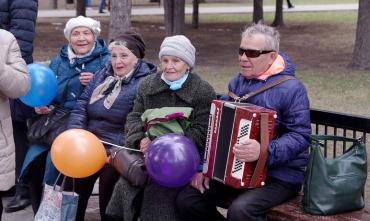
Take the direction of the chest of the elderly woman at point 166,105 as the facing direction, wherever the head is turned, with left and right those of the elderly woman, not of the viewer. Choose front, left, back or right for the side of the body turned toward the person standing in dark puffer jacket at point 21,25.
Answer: right

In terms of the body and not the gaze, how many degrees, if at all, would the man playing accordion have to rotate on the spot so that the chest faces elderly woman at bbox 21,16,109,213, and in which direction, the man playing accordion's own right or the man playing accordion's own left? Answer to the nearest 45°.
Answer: approximately 90° to the man playing accordion's own right

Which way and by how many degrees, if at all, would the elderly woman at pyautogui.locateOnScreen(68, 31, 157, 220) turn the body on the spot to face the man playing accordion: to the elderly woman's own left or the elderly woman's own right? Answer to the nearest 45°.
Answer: approximately 90° to the elderly woman's own left

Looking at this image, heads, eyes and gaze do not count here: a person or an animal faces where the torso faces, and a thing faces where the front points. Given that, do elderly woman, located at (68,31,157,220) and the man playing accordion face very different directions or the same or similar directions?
same or similar directions

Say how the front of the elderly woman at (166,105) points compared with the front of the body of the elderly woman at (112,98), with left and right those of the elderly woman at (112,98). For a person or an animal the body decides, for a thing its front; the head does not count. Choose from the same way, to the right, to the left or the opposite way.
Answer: the same way

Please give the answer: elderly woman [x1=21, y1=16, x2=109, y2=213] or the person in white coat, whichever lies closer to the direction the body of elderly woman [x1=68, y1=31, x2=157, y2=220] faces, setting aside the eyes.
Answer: the person in white coat

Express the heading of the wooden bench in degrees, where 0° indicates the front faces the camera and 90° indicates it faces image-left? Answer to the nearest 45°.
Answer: approximately 45°

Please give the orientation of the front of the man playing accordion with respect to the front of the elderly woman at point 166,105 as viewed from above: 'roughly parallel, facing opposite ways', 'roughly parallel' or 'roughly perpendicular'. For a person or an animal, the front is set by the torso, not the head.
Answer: roughly parallel

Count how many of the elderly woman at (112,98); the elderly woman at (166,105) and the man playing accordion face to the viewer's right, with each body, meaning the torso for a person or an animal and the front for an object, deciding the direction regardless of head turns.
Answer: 0

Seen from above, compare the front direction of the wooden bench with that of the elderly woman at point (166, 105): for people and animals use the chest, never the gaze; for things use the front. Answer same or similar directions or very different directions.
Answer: same or similar directions

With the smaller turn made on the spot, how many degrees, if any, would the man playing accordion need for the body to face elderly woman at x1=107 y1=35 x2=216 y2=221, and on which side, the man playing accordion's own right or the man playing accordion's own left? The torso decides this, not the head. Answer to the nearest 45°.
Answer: approximately 90° to the man playing accordion's own right

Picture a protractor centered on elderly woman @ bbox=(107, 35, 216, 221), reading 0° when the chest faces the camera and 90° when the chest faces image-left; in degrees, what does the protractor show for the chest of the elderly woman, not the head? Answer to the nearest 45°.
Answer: approximately 45°

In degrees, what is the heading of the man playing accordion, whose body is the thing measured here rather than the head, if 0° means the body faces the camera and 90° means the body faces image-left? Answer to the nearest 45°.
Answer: approximately 45°

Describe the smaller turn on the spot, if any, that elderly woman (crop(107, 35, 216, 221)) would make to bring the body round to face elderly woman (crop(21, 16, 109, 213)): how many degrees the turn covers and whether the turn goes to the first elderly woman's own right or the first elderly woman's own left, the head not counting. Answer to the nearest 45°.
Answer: approximately 90° to the first elderly woman's own right

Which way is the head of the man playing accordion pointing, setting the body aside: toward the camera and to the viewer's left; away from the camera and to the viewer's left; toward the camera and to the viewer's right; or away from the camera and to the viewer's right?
toward the camera and to the viewer's left

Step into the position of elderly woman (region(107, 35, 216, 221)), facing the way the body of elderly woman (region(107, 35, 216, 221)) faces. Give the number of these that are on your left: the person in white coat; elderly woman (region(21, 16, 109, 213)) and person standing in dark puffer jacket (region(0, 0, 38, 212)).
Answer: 0

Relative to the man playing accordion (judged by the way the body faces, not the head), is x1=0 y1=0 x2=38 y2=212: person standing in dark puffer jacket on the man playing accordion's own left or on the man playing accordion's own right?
on the man playing accordion's own right
